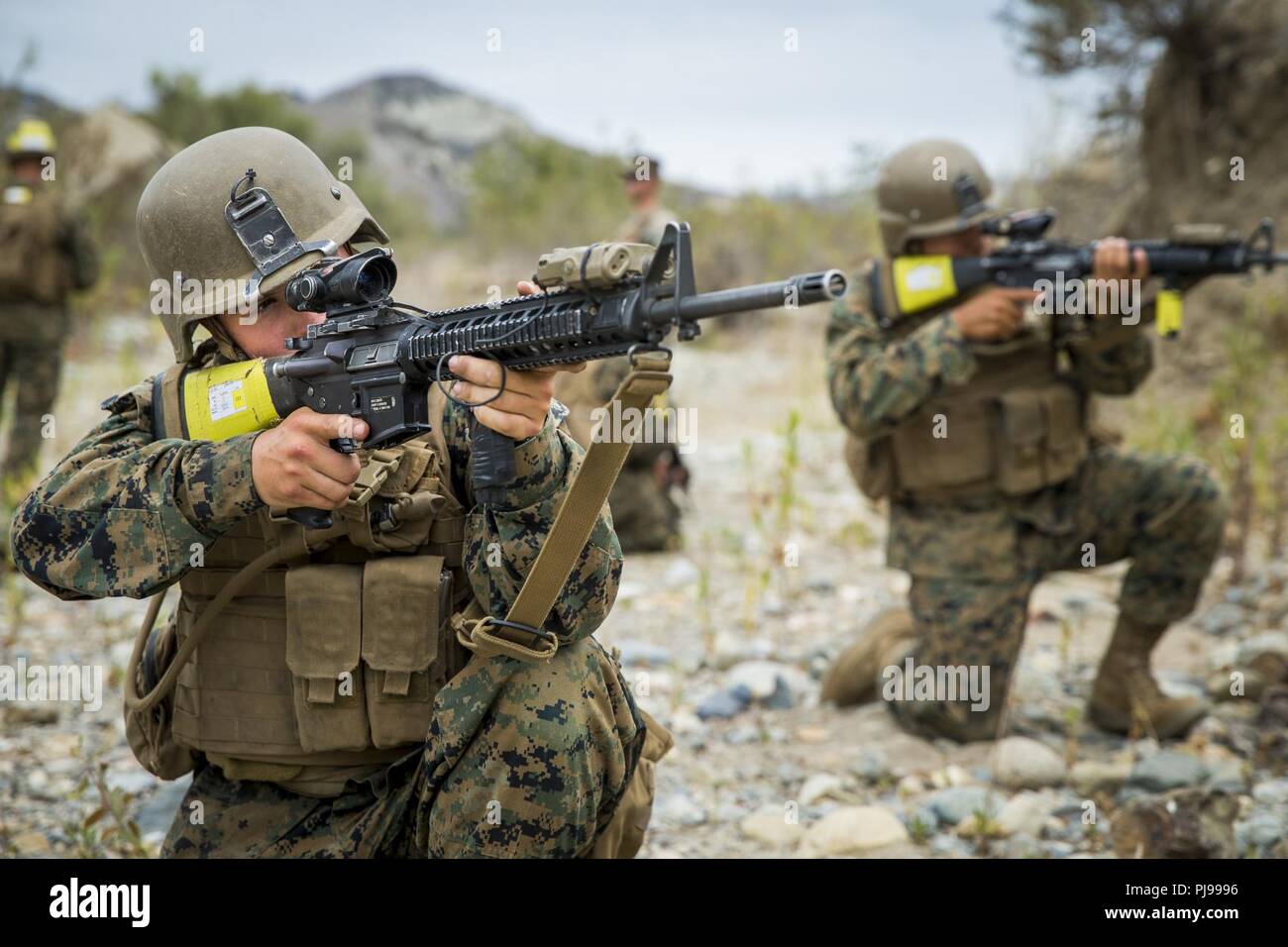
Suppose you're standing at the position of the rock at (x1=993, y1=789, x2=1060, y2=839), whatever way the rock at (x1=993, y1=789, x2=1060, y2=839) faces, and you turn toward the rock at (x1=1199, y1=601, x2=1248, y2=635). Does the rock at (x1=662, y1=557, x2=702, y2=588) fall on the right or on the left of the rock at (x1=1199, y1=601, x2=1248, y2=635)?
left

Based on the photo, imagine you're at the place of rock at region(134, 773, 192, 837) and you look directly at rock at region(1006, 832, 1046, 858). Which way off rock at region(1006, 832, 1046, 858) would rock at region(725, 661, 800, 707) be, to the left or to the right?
left

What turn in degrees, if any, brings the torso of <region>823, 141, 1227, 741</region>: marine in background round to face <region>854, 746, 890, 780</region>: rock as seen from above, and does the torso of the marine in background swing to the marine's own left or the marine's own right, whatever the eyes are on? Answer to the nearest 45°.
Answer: approximately 90° to the marine's own right

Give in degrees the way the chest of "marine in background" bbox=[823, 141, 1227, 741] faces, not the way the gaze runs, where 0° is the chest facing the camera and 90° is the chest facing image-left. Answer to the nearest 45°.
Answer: approximately 315°
